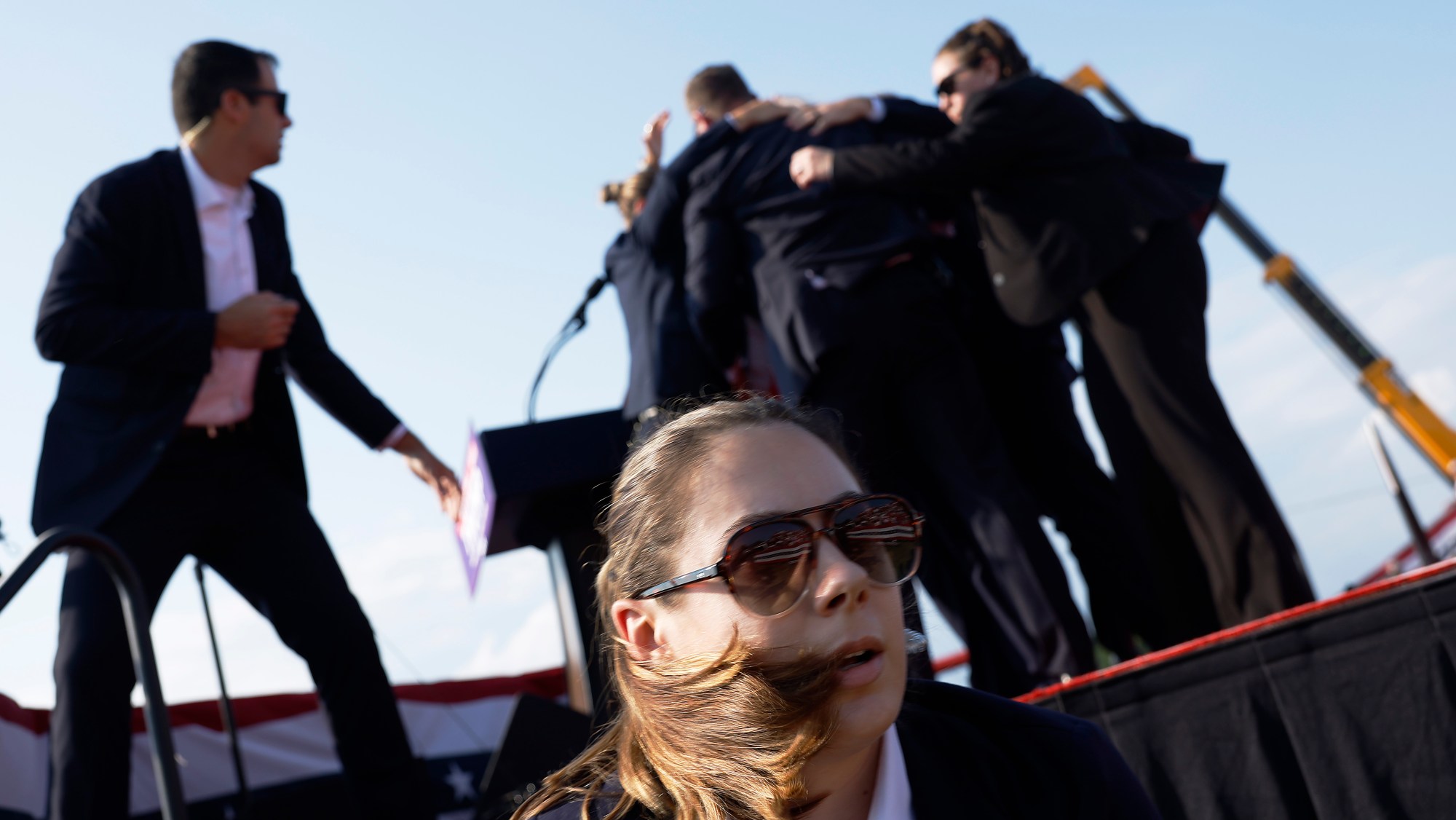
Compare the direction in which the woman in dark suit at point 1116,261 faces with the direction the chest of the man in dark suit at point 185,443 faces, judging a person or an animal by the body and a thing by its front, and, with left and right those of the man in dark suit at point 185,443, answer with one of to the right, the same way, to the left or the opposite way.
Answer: the opposite way

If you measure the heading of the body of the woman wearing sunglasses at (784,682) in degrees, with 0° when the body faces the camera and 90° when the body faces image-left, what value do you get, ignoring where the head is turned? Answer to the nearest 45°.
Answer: approximately 315°

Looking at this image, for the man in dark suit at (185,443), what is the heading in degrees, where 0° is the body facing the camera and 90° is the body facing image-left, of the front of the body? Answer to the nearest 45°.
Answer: approximately 315°

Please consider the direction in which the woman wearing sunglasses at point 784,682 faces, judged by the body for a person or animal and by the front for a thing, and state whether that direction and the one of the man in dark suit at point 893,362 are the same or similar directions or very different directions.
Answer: very different directions

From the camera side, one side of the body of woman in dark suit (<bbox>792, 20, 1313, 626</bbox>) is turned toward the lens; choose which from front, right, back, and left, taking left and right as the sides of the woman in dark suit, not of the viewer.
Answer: left

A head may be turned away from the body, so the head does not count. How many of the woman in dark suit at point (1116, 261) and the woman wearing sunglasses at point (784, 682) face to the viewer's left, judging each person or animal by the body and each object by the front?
1

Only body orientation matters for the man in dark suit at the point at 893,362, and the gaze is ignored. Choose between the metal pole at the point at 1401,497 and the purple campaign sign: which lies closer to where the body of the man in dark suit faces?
the purple campaign sign

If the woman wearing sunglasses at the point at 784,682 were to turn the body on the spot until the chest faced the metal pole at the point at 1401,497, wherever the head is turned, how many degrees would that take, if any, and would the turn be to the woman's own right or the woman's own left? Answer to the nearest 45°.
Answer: approximately 90° to the woman's own left
